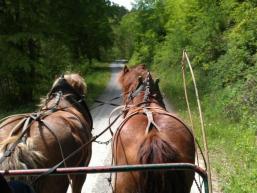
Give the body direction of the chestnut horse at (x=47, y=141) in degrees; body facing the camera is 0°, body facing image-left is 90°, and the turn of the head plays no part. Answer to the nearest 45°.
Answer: approximately 225°

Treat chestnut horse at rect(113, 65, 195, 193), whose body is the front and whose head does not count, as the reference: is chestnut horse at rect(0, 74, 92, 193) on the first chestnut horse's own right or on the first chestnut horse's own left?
on the first chestnut horse's own left

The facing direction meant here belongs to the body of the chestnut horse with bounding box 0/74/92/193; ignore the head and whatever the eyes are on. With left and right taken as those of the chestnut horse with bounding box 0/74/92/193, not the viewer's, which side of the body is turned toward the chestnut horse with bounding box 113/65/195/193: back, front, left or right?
right

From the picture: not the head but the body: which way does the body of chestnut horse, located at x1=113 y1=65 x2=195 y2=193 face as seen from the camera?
away from the camera
